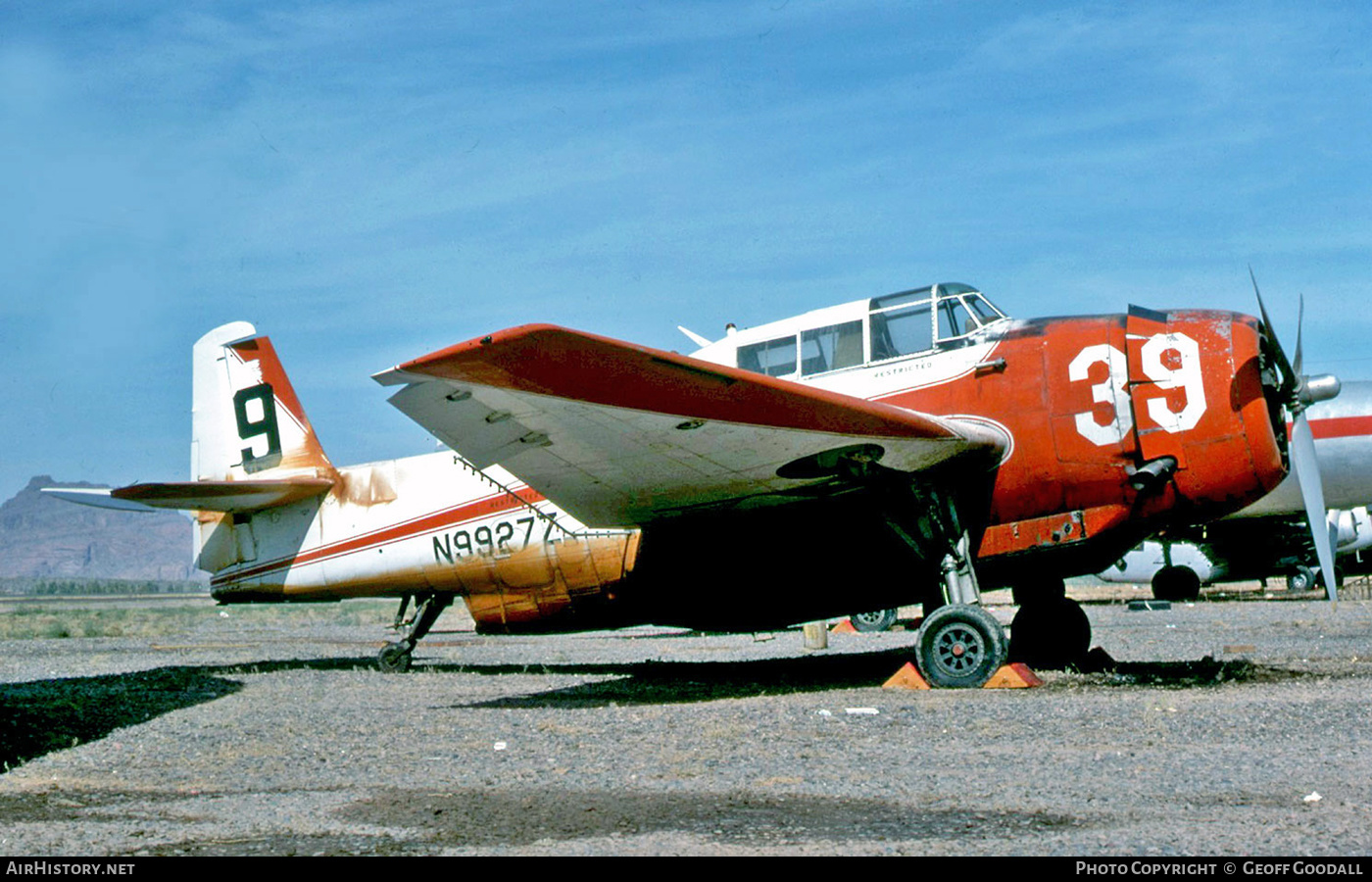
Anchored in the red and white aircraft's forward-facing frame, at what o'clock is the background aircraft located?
The background aircraft is roughly at 10 o'clock from the red and white aircraft.

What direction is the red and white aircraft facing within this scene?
to the viewer's right
